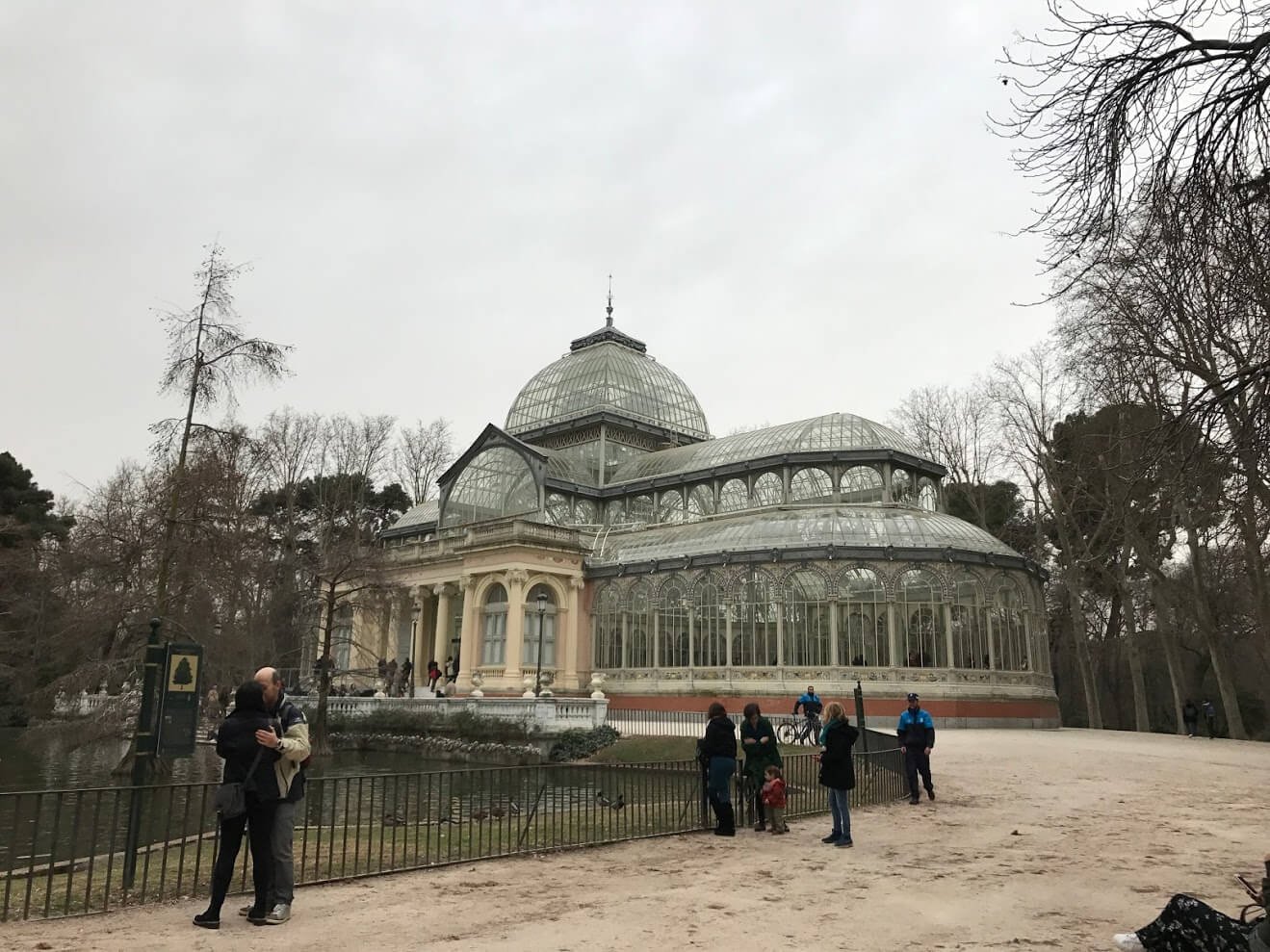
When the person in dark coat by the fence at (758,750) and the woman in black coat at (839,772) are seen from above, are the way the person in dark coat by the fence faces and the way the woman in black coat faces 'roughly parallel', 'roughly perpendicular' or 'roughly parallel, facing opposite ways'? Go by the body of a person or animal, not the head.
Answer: roughly perpendicular

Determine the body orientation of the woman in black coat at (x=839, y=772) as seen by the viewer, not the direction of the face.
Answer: to the viewer's left

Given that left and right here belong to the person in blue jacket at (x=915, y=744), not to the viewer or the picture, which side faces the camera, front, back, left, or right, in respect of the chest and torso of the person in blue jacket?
front

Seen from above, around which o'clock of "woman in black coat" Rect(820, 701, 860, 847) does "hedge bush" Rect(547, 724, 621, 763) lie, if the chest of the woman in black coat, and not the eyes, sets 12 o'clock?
The hedge bush is roughly at 2 o'clock from the woman in black coat.

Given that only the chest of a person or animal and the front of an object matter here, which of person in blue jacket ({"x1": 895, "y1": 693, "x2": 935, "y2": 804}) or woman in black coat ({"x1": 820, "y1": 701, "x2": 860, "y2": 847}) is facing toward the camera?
the person in blue jacket

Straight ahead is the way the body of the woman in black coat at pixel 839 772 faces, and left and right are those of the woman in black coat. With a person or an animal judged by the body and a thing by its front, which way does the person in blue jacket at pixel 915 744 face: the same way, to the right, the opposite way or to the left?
to the left

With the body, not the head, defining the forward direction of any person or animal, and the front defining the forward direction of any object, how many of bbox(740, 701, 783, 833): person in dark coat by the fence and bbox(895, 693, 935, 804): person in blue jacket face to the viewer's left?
0

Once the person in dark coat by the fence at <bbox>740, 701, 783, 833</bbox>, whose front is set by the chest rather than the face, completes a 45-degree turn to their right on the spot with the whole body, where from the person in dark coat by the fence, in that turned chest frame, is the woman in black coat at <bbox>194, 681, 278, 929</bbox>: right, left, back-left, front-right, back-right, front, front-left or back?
front

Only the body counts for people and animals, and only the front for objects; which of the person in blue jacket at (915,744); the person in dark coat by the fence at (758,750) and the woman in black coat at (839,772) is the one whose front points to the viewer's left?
the woman in black coat

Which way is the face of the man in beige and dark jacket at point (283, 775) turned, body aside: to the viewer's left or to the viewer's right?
to the viewer's left

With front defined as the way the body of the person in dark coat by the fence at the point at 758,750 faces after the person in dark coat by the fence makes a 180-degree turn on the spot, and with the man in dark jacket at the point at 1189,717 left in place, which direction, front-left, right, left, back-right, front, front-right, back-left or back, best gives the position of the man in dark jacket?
front-right

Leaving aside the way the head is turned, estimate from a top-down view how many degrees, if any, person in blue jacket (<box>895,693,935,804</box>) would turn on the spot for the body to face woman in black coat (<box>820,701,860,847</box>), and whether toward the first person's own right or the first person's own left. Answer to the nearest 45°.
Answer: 0° — they already face them

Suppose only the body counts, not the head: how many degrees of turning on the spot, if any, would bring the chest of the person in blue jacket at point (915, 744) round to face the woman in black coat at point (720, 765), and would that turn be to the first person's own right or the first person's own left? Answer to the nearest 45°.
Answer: approximately 45° to the first person's own right

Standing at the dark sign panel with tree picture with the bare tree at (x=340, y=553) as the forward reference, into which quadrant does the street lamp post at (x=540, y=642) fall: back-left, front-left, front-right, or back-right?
front-right

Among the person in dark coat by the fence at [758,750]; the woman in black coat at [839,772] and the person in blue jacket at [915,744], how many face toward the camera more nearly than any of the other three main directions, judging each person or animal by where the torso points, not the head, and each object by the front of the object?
2

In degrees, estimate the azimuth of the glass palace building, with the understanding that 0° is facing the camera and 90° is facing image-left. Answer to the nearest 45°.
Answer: approximately 45°

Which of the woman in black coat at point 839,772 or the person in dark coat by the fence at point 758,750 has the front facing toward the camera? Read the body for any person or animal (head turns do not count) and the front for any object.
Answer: the person in dark coat by the fence

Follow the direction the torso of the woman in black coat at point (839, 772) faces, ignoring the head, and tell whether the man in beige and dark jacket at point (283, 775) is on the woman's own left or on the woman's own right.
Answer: on the woman's own left
